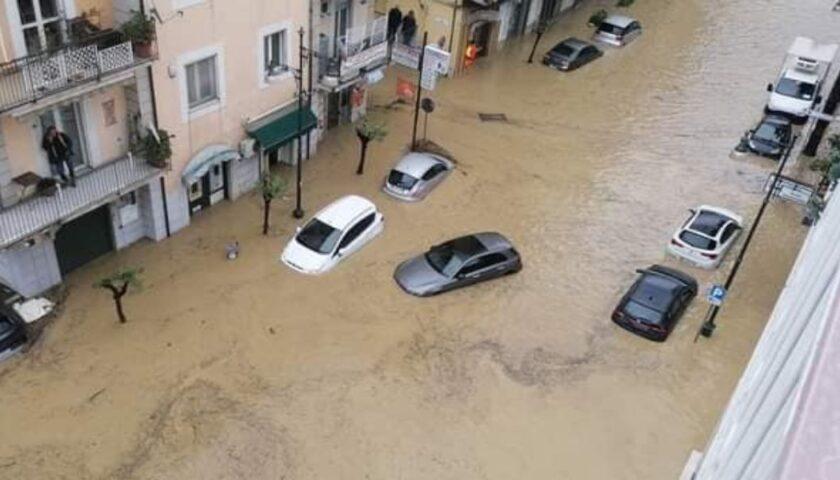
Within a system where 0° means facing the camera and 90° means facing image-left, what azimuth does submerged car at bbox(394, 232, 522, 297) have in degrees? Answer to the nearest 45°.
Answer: approximately 45°

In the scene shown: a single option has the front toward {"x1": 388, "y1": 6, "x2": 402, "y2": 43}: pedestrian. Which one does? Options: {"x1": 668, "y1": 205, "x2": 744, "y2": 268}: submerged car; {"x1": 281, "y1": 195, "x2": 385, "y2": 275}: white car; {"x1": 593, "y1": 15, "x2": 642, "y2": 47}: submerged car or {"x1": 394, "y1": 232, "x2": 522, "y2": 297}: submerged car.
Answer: {"x1": 593, "y1": 15, "x2": 642, "y2": 47}: submerged car

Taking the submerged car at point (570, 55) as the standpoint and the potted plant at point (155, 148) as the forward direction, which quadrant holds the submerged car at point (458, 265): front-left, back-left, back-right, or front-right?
front-left

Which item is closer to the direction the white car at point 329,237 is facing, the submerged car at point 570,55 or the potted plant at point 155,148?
the potted plant

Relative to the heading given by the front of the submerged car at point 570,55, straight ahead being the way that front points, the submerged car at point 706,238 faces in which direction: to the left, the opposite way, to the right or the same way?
the opposite way

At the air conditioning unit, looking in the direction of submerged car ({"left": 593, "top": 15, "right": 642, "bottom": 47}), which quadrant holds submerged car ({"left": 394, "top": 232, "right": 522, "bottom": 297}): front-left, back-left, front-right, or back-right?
front-right

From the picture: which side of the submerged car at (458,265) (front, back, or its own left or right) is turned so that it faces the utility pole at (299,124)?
right

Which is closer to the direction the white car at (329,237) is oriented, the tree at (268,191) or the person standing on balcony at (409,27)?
the tree

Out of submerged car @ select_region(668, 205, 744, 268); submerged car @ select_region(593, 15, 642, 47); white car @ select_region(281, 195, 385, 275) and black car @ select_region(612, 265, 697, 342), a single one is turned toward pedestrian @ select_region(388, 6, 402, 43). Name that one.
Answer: submerged car @ select_region(593, 15, 642, 47)

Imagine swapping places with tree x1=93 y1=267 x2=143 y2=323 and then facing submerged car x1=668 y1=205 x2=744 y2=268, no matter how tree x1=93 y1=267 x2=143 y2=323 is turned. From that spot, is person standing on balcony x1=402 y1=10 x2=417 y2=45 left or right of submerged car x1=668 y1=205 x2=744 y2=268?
left

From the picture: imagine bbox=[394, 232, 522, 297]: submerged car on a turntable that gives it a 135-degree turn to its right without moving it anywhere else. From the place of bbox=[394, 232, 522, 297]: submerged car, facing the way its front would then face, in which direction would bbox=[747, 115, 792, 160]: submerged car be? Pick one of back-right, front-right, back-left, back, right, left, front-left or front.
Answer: front-right

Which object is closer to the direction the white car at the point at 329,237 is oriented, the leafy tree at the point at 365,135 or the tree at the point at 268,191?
the tree

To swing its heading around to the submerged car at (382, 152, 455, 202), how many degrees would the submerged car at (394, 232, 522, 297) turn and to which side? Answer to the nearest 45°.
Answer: approximately 90° to its right

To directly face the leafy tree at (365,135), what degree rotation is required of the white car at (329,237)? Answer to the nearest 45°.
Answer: approximately 135° to its right

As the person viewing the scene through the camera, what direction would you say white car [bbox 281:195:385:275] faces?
facing the viewer and to the left of the viewer

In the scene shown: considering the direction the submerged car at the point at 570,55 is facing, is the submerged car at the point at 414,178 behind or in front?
in front
